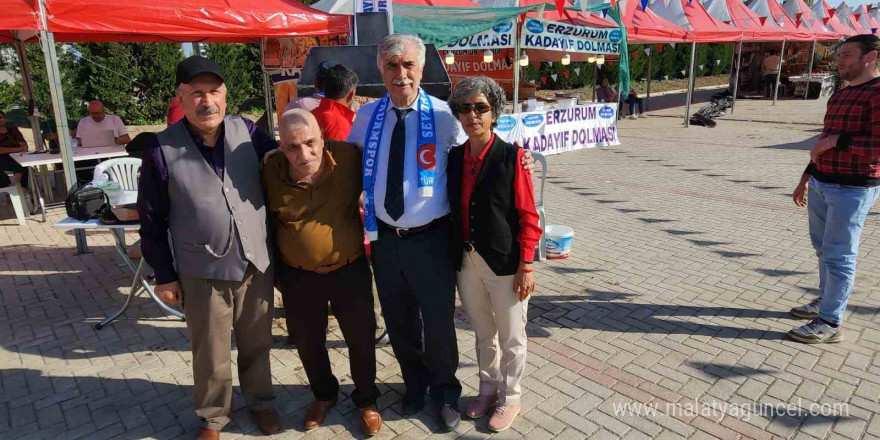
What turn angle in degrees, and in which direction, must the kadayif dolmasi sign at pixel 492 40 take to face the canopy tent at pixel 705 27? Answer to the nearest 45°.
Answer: approximately 135° to its left

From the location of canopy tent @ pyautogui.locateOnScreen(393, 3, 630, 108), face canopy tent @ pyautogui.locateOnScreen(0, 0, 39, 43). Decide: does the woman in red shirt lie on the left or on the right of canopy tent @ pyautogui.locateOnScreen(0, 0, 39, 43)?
left

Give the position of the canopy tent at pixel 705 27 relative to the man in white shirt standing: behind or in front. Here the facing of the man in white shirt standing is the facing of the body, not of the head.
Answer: behind

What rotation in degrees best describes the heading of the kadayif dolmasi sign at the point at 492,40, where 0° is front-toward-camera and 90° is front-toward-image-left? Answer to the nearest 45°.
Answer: approximately 0°

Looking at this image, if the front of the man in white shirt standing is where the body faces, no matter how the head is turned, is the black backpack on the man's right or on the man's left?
on the man's right

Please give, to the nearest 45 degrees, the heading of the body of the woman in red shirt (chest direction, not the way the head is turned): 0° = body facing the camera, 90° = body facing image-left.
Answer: approximately 45°

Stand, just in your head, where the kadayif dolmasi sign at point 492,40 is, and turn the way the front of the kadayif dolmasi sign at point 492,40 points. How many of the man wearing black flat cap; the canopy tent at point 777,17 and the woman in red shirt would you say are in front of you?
2

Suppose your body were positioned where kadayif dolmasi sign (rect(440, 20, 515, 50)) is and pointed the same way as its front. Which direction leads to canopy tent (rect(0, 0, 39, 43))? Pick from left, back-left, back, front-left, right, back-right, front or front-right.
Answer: front-right

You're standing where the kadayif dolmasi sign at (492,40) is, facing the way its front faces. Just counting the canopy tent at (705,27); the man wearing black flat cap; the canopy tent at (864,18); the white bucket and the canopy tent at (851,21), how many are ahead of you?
2

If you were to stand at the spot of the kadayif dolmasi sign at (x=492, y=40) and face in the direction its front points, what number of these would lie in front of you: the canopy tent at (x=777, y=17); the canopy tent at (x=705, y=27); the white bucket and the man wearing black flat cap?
2

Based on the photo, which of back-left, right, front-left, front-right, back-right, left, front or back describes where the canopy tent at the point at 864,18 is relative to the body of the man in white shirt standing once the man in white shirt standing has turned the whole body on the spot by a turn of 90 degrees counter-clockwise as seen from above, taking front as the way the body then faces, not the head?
front-left
